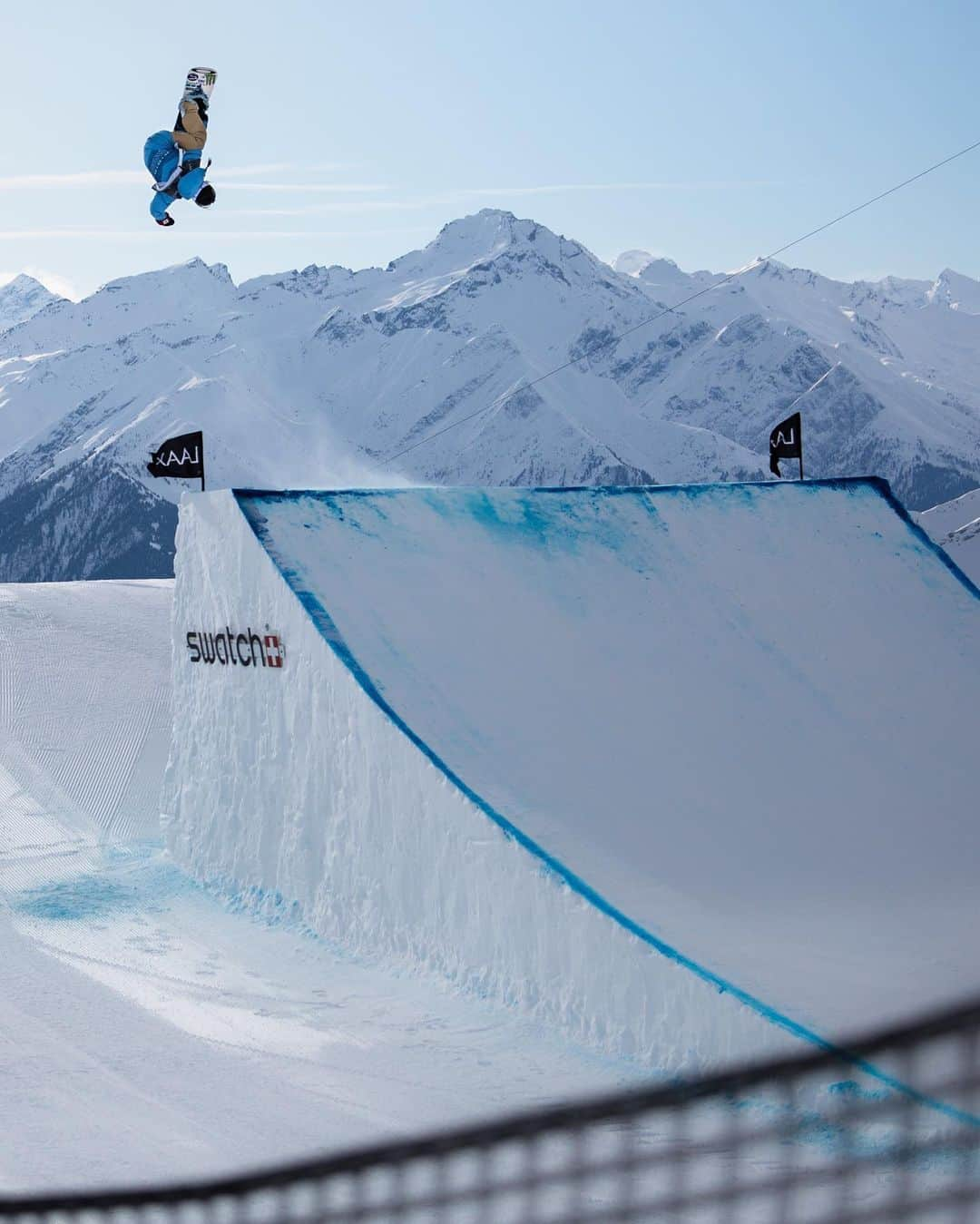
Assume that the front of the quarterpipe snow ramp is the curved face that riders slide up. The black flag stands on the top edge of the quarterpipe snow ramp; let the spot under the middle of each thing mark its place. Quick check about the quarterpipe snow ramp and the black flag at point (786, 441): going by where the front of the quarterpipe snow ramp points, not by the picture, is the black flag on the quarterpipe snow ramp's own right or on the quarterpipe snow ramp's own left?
on the quarterpipe snow ramp's own left

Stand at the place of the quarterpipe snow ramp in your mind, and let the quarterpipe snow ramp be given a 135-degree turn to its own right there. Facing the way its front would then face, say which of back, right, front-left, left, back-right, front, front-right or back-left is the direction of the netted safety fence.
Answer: left

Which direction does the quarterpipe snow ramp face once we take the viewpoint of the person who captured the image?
facing the viewer and to the right of the viewer
